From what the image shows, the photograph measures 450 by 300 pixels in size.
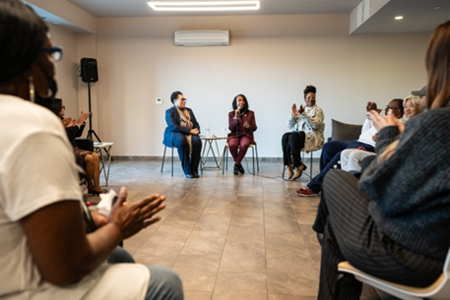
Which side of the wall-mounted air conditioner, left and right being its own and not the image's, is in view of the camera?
front

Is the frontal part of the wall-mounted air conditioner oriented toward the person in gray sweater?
yes

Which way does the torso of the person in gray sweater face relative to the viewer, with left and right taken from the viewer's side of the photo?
facing away from the viewer and to the left of the viewer

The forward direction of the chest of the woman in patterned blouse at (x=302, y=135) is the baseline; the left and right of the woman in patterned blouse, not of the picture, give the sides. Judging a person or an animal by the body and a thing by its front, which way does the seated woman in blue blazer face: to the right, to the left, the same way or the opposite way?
to the left

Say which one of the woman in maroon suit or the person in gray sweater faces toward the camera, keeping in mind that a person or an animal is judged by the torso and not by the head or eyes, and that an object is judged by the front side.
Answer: the woman in maroon suit

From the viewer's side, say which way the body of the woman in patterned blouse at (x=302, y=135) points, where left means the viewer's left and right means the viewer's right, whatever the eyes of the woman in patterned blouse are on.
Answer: facing the viewer and to the left of the viewer

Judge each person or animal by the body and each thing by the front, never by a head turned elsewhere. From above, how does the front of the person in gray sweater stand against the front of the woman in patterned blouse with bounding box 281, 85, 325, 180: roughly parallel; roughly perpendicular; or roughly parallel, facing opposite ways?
roughly perpendicular

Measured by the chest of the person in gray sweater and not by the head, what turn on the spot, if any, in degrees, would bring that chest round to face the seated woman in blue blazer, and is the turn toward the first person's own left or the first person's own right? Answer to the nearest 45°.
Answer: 0° — they already face them

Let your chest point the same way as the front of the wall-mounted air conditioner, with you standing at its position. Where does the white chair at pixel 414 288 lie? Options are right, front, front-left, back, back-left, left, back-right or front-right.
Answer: front

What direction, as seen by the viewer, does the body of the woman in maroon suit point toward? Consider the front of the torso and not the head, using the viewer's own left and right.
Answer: facing the viewer

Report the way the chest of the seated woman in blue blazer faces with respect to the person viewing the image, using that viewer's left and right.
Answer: facing the viewer and to the right of the viewer

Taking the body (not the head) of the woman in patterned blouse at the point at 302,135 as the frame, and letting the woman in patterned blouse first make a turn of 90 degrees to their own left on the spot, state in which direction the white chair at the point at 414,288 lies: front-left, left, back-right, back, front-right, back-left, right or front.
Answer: front-right

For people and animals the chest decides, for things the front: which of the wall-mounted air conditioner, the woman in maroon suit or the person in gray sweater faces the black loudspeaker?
the person in gray sweater

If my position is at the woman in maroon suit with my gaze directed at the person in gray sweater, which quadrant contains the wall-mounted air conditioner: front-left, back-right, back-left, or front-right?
back-right

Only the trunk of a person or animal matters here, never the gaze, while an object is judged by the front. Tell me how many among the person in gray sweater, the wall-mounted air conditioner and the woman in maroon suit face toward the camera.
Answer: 2

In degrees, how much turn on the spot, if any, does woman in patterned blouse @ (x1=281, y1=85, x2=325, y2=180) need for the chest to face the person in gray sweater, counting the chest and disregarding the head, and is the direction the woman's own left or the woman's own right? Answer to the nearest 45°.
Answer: approximately 45° to the woman's own left

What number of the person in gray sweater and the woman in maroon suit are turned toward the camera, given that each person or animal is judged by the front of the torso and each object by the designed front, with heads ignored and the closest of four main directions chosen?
1
